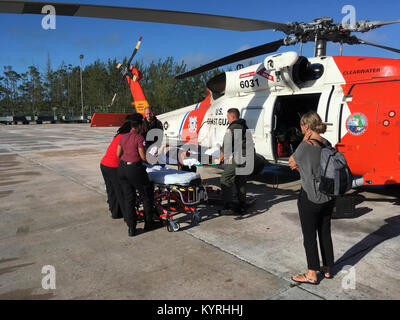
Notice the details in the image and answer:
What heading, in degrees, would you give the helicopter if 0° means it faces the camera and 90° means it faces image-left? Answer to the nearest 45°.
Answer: approximately 315°

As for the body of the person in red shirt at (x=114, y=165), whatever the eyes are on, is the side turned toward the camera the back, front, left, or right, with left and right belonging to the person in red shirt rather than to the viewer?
right

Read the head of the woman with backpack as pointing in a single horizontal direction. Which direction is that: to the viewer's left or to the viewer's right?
to the viewer's left

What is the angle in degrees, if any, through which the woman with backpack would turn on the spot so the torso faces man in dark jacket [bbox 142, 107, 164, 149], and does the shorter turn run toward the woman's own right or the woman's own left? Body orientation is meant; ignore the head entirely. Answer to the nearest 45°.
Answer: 0° — they already face them

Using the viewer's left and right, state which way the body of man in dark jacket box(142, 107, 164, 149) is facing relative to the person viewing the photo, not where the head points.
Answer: facing the viewer and to the right of the viewer

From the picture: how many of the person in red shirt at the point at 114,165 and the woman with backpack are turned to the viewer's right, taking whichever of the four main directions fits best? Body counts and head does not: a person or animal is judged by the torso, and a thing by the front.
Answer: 1

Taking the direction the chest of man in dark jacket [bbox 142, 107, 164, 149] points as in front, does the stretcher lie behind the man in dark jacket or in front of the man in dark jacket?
in front

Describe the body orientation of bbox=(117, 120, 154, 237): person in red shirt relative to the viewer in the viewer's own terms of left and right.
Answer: facing away from the viewer and to the right of the viewer

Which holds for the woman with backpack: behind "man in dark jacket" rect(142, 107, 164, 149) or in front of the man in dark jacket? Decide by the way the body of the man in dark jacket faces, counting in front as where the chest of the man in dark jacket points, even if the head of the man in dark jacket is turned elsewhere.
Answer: in front

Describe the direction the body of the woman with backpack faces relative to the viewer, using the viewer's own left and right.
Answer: facing away from the viewer and to the left of the viewer
